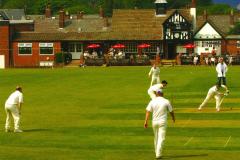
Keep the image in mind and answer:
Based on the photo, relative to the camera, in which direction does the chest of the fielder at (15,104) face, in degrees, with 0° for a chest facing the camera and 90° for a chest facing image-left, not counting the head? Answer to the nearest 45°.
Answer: approximately 225°
